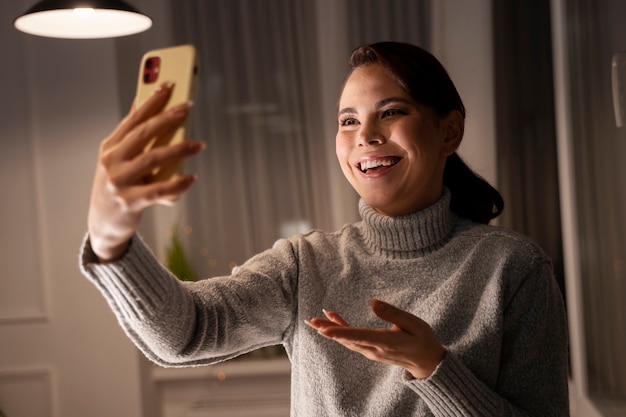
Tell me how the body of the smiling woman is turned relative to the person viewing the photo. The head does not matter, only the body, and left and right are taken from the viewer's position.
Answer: facing the viewer and to the left of the viewer

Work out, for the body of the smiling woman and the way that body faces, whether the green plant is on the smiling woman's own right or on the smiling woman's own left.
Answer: on the smiling woman's own right

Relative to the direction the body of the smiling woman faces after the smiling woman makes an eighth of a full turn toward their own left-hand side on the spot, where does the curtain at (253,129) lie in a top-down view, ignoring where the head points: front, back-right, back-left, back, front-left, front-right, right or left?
back

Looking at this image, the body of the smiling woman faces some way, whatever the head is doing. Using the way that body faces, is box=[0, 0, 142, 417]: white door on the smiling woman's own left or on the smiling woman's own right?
on the smiling woman's own right

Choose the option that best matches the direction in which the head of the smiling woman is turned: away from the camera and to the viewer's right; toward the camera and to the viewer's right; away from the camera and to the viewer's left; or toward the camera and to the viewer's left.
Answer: toward the camera and to the viewer's left
